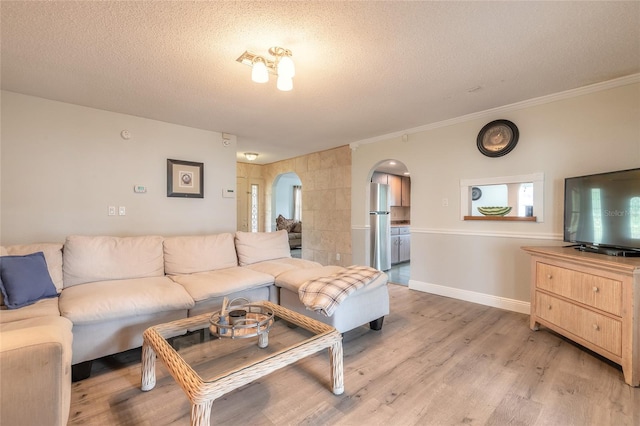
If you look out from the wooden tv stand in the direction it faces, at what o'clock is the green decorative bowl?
The green decorative bowl is roughly at 3 o'clock from the wooden tv stand.

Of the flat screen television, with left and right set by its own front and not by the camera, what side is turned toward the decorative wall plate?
right

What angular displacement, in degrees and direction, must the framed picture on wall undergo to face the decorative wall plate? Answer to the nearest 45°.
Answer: approximately 45° to its left

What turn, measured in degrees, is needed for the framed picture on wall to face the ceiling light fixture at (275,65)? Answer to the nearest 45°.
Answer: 0° — it already faces it

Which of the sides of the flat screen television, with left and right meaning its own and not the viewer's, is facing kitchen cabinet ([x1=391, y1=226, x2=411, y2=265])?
right

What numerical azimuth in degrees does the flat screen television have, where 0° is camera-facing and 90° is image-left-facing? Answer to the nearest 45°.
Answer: approximately 45°

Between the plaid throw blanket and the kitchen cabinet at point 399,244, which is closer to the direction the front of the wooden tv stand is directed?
the plaid throw blanket

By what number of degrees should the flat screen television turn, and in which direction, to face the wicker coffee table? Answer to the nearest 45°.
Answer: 0° — it already faces it

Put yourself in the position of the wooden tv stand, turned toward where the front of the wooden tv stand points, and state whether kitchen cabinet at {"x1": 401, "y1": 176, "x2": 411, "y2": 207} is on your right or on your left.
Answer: on your right
